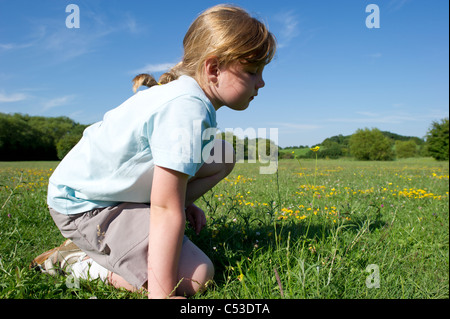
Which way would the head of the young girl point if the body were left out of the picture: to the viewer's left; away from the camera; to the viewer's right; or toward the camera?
to the viewer's right

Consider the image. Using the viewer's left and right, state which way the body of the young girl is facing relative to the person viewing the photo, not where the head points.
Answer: facing to the right of the viewer
